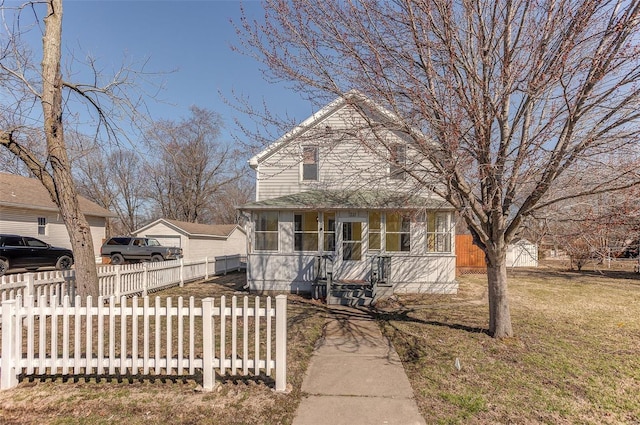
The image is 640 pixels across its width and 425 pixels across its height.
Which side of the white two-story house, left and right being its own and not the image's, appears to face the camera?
front

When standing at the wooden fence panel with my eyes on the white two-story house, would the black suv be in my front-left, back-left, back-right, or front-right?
front-right

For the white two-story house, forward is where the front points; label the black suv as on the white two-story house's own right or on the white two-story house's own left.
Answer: on the white two-story house's own right

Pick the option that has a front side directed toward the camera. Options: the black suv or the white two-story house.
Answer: the white two-story house

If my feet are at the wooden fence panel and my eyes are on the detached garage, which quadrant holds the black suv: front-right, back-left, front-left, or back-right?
front-left

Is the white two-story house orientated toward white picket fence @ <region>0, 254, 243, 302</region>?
no

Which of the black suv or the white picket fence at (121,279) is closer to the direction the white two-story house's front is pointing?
the white picket fence

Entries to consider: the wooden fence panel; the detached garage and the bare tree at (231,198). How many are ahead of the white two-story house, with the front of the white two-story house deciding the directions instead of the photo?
0
